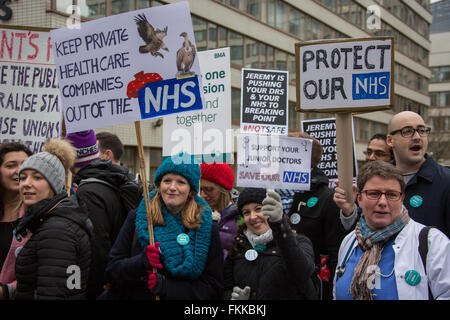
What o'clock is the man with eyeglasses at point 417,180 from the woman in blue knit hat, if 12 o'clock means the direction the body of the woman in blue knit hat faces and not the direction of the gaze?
The man with eyeglasses is roughly at 9 o'clock from the woman in blue knit hat.

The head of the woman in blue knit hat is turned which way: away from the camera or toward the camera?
toward the camera

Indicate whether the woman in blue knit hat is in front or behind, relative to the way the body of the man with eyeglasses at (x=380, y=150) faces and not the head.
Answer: in front

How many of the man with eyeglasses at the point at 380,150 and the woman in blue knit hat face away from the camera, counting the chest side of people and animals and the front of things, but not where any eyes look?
0

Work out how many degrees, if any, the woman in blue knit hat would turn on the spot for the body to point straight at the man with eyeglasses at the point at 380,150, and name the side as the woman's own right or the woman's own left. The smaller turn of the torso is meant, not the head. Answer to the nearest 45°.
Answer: approximately 135° to the woman's own left

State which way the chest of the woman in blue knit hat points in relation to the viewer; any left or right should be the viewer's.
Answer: facing the viewer

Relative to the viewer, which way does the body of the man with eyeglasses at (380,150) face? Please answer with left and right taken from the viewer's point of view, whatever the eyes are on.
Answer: facing the viewer and to the left of the viewer
